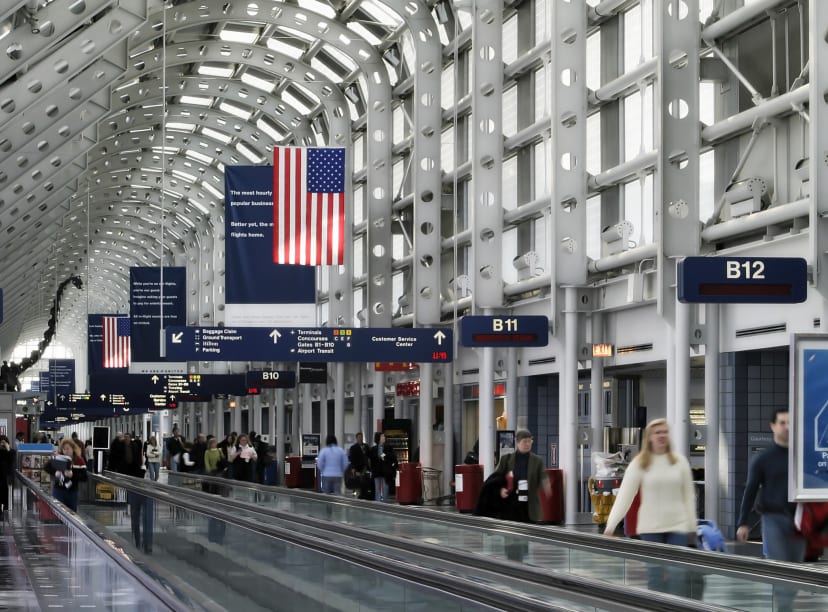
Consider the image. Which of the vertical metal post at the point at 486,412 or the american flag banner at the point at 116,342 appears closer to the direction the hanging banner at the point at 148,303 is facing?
the vertical metal post

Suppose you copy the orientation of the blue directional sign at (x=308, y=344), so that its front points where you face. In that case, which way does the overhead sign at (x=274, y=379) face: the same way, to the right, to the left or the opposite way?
the same way

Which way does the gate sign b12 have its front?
toward the camera

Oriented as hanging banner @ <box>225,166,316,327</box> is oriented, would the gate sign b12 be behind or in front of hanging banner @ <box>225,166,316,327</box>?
in front

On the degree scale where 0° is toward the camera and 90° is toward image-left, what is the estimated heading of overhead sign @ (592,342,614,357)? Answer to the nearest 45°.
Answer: approximately 0°

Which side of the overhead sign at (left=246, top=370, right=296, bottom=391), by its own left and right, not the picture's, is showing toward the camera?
front

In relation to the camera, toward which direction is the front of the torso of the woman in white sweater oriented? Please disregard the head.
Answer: toward the camera

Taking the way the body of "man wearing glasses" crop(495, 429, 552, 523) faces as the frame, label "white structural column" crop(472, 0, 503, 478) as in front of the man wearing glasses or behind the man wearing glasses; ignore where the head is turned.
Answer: behind

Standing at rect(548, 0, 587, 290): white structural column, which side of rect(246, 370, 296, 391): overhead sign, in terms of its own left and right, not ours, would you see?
front

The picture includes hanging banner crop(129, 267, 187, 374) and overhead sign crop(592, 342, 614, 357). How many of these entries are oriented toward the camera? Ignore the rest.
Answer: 2
